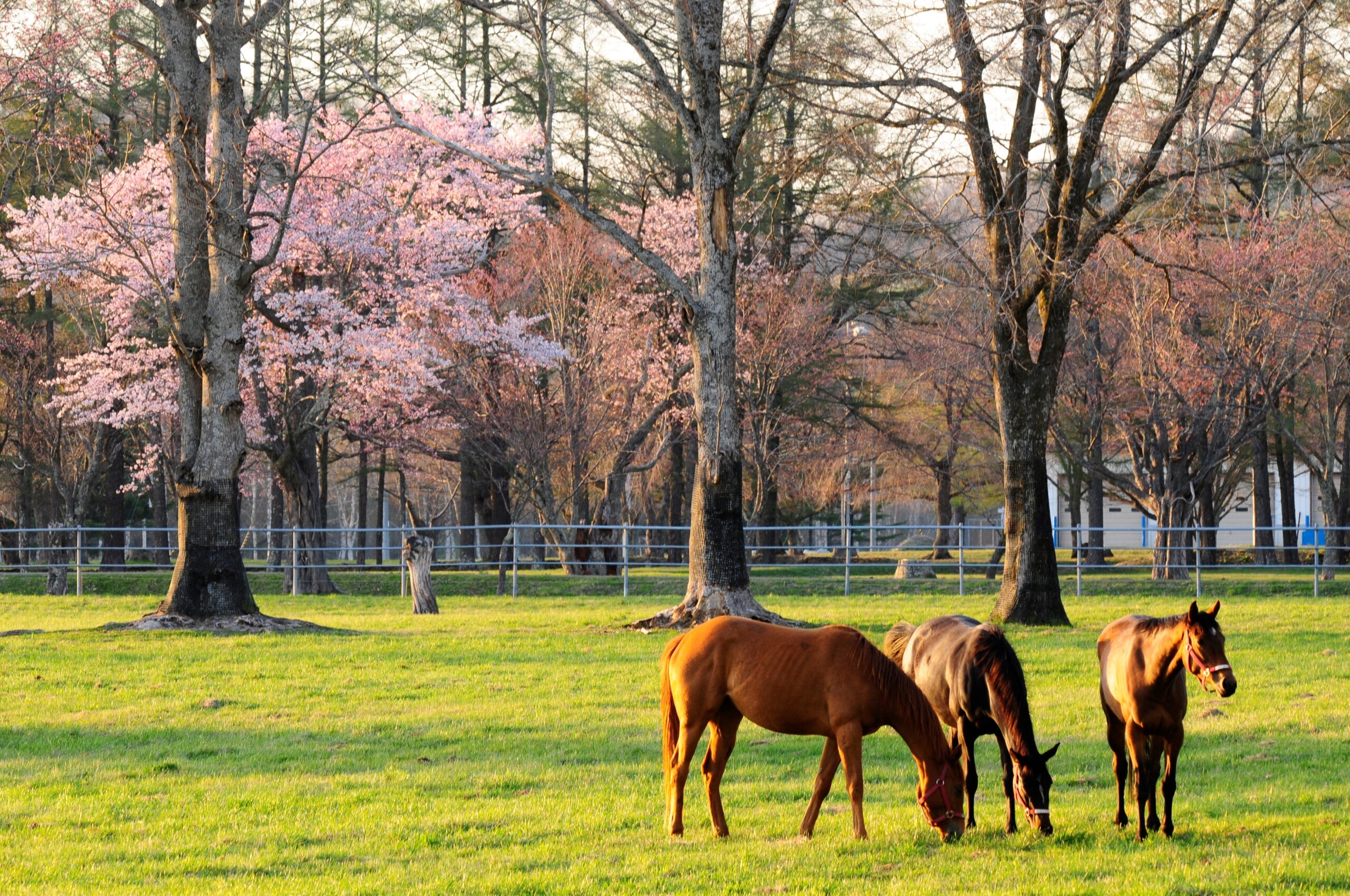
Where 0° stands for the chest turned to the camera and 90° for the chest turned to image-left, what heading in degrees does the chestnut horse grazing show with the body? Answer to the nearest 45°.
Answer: approximately 270°

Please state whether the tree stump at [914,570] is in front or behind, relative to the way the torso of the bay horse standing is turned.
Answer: behind

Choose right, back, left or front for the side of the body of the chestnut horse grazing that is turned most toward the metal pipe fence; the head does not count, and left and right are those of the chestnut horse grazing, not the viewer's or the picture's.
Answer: left

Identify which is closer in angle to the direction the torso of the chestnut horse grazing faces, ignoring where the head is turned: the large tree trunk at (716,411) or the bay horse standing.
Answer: the bay horse standing

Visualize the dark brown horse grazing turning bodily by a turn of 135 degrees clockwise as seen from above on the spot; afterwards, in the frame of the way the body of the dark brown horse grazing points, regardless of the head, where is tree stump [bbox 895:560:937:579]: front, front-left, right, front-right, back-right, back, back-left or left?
right

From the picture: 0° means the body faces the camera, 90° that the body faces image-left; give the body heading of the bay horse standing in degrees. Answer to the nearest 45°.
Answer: approximately 315°

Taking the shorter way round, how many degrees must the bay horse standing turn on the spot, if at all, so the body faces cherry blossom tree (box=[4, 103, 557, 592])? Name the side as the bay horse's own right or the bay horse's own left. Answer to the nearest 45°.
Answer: approximately 180°

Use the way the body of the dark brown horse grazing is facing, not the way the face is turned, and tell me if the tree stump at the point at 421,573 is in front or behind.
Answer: behind

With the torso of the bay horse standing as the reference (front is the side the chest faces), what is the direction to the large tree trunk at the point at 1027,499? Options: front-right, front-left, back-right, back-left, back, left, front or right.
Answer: back-left

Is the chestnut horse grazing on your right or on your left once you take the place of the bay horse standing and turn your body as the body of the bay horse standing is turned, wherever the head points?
on your right
